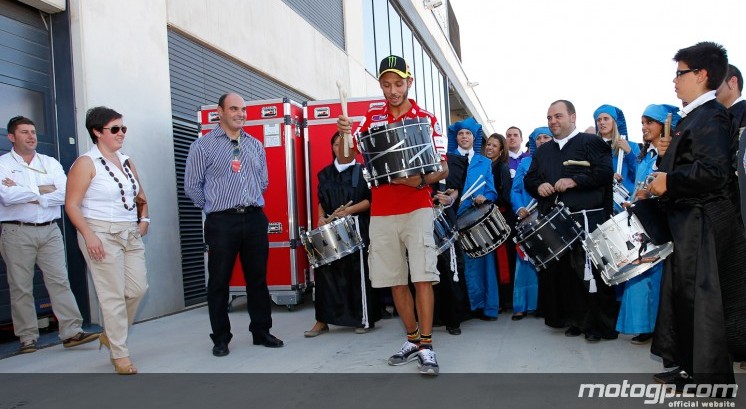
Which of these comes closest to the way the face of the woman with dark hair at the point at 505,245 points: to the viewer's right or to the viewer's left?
to the viewer's left

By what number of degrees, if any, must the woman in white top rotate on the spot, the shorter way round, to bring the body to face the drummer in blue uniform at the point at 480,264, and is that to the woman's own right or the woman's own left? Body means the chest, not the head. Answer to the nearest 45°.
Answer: approximately 45° to the woman's own left

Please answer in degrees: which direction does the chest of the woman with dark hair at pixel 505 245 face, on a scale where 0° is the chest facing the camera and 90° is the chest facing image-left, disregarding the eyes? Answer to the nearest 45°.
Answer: approximately 45°
